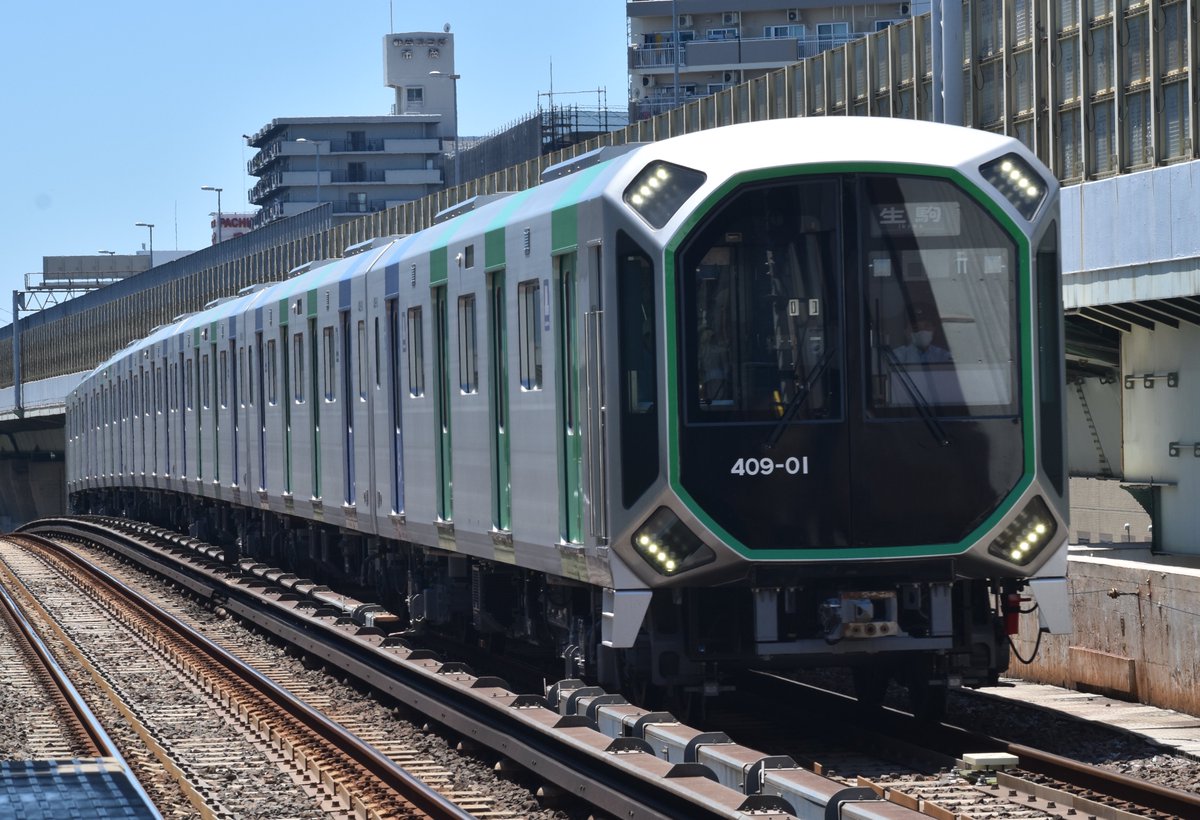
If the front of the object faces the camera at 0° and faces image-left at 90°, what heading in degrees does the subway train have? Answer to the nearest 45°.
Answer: approximately 0°
